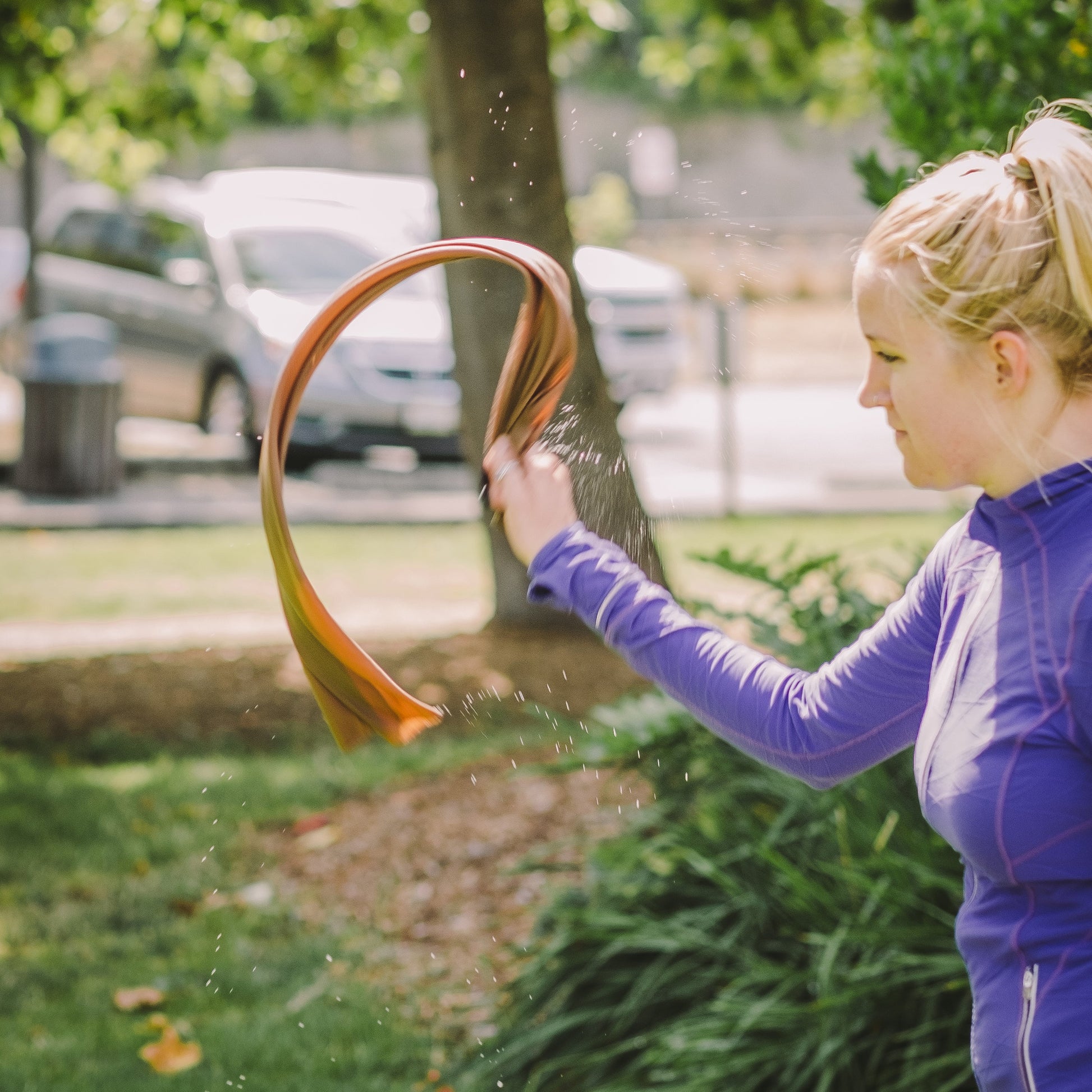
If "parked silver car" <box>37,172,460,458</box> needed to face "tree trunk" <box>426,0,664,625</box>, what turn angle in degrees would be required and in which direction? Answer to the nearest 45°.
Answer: approximately 45° to its right

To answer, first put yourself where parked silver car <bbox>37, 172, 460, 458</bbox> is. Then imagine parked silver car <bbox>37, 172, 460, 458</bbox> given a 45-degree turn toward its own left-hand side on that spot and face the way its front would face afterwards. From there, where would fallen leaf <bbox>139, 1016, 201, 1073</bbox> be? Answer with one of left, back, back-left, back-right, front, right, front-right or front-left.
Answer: right

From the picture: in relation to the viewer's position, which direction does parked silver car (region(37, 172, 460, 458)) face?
facing the viewer and to the right of the viewer

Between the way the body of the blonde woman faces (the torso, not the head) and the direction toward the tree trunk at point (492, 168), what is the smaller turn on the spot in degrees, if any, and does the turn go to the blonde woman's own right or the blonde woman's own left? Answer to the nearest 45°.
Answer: approximately 90° to the blonde woman's own right

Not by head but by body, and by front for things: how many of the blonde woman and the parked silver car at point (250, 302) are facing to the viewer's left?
1

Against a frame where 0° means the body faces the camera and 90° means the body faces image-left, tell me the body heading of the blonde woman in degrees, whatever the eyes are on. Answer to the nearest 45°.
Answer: approximately 90°

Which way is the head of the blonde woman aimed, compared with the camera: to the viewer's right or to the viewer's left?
to the viewer's left

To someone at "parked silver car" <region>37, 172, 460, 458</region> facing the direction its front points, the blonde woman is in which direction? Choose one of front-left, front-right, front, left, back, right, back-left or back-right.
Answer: front-right
